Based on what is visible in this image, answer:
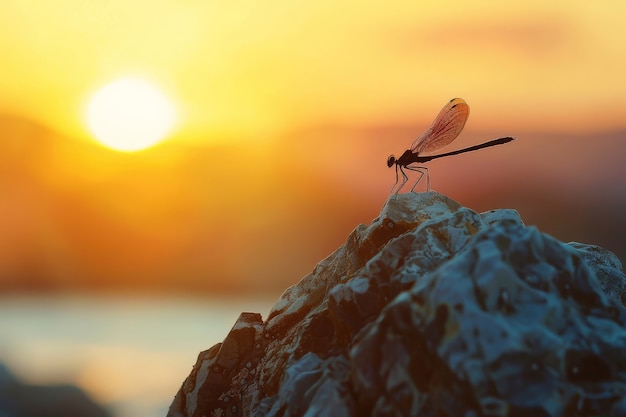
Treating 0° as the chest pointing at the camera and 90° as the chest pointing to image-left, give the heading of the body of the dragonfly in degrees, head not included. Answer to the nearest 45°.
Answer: approximately 90°
